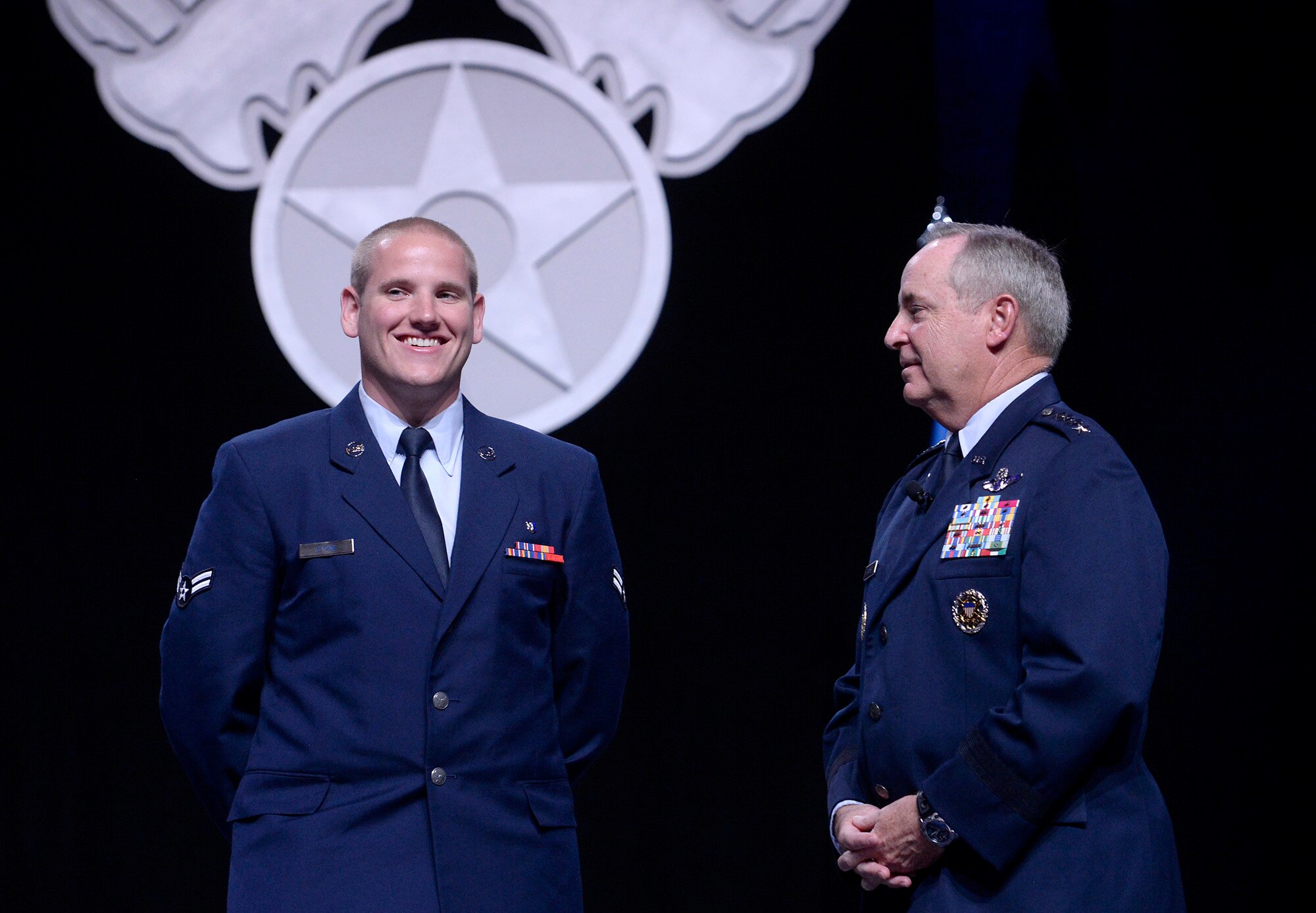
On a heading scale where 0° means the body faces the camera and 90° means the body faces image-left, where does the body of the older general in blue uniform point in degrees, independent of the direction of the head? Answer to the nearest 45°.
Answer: approximately 45°
